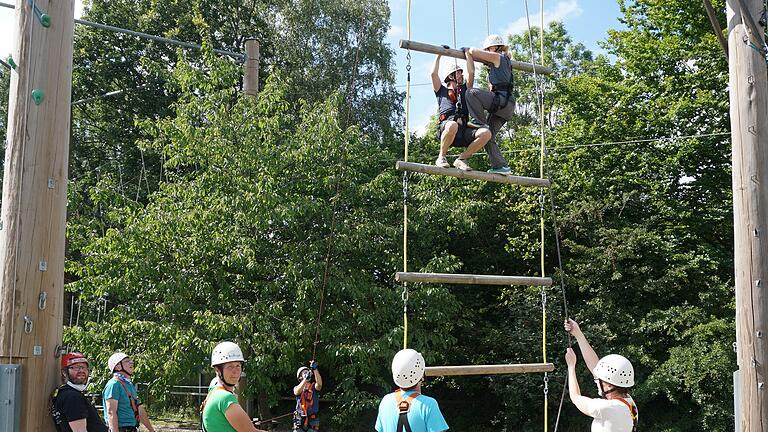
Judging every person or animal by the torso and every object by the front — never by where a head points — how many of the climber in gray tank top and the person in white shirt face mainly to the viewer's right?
0

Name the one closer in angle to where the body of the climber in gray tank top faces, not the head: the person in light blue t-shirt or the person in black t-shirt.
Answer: the person in black t-shirt

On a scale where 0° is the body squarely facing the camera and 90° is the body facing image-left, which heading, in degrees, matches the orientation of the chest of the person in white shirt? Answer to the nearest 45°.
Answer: approximately 135°

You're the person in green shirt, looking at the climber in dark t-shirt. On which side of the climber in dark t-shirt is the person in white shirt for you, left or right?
right

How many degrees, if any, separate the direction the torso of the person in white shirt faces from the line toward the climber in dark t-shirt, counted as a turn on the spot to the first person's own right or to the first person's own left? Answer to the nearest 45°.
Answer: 0° — they already face them

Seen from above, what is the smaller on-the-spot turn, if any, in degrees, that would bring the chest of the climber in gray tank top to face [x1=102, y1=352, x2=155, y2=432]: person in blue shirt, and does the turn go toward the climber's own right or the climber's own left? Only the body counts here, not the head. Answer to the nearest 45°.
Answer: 0° — they already face them

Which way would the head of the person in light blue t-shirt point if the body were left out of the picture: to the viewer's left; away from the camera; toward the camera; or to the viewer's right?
away from the camera

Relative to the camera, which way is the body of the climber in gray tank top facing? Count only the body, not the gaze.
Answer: to the viewer's left

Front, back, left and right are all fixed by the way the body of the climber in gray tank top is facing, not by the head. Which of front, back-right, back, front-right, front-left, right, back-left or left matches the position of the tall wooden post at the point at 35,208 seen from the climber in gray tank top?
front-left
